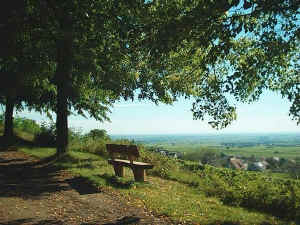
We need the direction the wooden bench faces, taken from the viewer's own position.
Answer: facing away from the viewer and to the right of the viewer

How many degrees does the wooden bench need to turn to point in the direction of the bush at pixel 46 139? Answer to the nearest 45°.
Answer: approximately 90° to its left

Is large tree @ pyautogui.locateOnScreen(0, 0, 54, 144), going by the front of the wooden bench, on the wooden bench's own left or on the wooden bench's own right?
on the wooden bench's own left

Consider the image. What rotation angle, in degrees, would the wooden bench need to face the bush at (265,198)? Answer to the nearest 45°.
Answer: approximately 90° to its right

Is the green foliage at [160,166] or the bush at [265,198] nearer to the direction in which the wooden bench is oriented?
the green foliage
